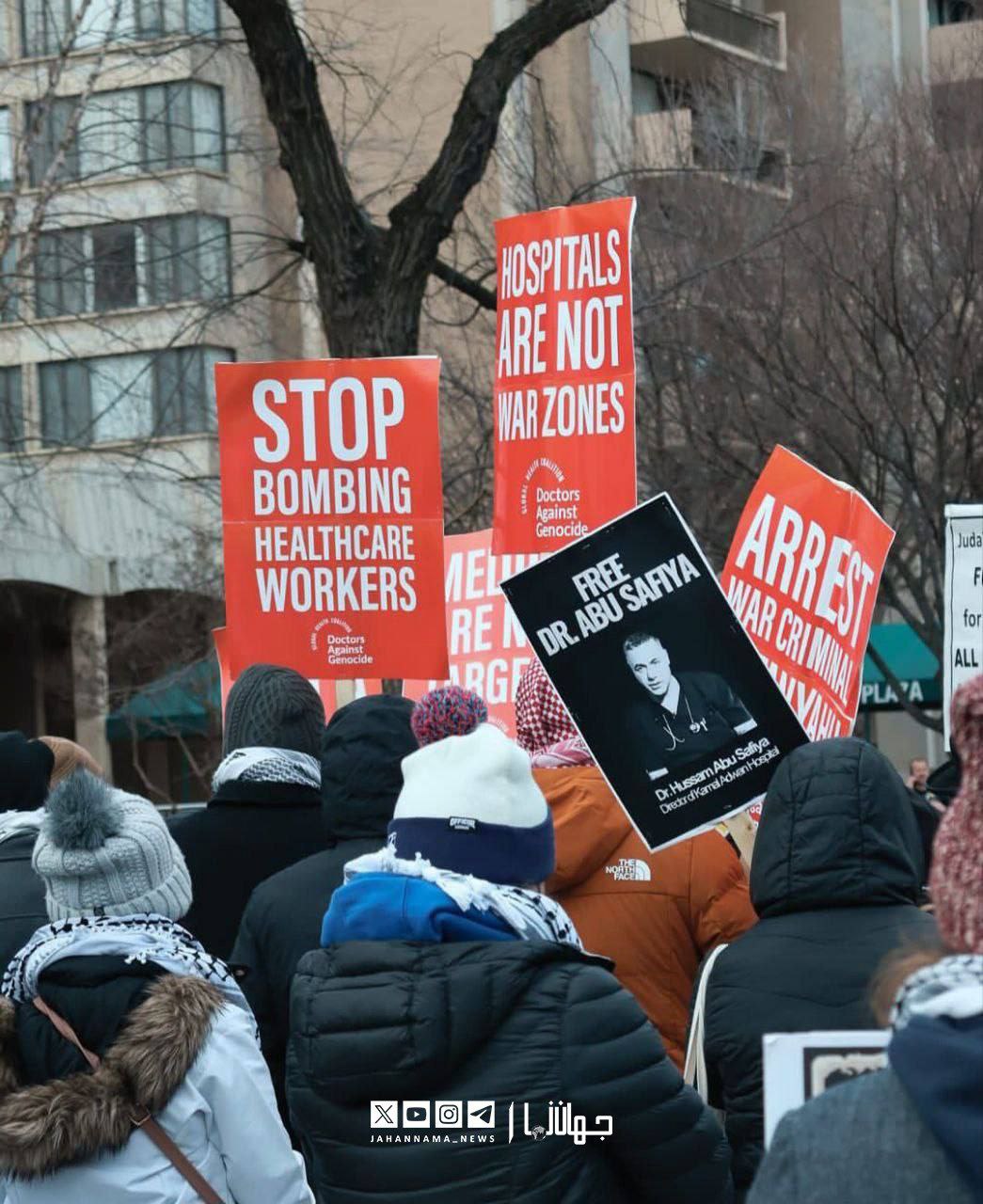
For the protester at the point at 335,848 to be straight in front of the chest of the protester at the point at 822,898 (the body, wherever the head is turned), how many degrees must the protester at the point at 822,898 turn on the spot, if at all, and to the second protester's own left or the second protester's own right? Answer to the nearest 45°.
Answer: approximately 45° to the second protester's own left

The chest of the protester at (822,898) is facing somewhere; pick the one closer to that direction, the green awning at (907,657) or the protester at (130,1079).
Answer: the green awning

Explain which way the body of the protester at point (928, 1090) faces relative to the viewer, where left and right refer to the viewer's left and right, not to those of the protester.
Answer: facing away from the viewer

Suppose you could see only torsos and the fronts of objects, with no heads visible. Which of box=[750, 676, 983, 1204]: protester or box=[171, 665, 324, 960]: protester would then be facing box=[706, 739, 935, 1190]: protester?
box=[750, 676, 983, 1204]: protester

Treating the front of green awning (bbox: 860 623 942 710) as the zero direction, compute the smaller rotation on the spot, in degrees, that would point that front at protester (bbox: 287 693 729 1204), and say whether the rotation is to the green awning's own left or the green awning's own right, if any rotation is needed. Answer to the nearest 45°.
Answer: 0° — it already faces them

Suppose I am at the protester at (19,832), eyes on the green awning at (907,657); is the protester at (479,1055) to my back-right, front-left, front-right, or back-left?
back-right

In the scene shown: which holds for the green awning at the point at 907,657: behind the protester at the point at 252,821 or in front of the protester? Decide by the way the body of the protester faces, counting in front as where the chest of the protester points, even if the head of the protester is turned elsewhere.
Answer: in front

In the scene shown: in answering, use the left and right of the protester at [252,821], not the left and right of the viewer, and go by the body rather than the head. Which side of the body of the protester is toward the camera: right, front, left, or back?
back

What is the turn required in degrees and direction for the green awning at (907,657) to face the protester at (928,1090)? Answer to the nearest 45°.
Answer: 0° — it already faces them

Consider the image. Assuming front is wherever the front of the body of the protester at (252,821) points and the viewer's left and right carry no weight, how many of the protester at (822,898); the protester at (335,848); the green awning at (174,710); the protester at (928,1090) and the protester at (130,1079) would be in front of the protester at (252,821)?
1

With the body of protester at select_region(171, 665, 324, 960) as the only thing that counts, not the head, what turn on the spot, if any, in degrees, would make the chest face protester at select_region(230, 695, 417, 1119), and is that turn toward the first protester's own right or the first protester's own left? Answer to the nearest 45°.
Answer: approximately 180°

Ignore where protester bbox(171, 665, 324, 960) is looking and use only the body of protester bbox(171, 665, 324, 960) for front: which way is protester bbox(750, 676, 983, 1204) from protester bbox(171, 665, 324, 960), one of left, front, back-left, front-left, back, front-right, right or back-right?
back

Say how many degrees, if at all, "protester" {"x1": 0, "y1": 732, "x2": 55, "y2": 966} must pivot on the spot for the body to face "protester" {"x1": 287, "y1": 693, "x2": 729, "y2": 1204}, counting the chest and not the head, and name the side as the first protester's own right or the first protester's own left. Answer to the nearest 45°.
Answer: approximately 180°

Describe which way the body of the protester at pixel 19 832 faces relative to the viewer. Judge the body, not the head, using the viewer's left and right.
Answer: facing away from the viewer

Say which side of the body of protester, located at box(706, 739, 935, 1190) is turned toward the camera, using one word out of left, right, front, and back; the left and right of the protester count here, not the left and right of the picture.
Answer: back

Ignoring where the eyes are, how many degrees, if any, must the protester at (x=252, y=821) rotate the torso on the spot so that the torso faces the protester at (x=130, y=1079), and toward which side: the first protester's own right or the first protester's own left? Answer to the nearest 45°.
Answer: approximately 180°

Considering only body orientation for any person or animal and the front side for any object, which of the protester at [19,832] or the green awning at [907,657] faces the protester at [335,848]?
the green awning

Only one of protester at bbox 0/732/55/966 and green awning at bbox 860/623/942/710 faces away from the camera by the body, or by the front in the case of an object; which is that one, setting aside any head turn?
the protester

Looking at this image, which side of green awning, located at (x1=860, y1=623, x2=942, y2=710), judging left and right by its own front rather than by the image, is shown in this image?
front

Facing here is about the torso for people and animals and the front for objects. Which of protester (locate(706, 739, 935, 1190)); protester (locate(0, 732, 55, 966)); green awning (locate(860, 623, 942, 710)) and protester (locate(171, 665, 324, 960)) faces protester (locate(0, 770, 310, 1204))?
the green awning
